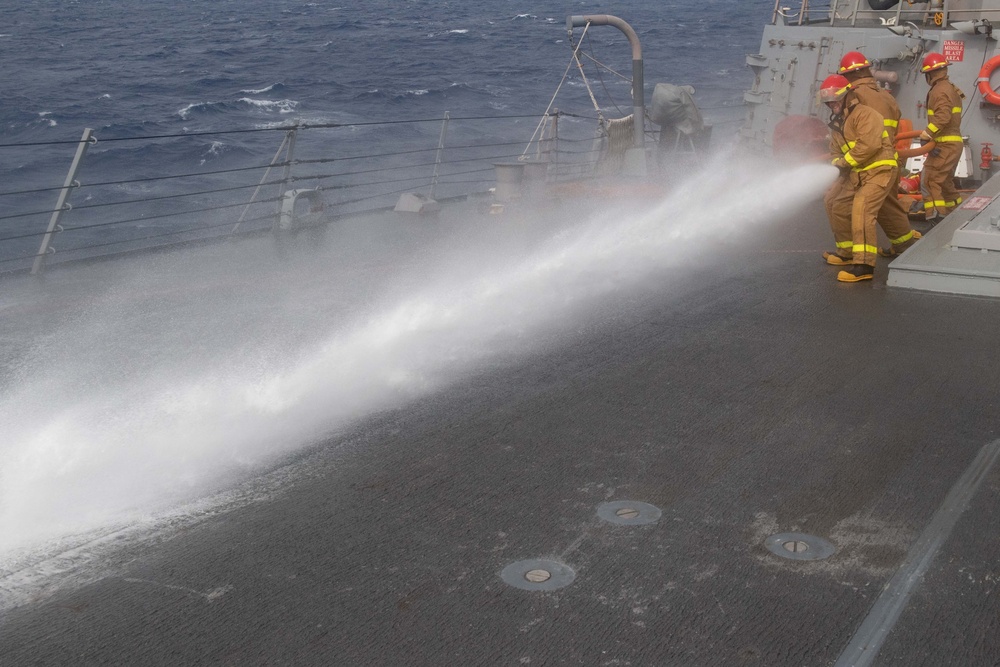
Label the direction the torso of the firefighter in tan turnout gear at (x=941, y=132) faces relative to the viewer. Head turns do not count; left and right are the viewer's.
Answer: facing to the left of the viewer

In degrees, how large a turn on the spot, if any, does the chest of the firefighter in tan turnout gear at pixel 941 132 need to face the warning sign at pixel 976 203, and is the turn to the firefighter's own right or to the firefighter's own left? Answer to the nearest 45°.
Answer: approximately 90° to the firefighter's own left

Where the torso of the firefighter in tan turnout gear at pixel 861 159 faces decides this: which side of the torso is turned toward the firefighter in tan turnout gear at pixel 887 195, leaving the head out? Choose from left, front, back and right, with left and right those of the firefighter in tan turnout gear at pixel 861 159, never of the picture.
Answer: back

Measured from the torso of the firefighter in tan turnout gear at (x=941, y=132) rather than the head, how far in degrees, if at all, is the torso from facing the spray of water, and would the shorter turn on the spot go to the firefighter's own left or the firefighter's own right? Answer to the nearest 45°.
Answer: approximately 45° to the firefighter's own left

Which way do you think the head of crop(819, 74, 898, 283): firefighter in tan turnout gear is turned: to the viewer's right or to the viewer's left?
to the viewer's left

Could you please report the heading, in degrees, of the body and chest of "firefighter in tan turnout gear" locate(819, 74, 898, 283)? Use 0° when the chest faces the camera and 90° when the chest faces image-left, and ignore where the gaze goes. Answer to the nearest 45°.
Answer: approximately 45°

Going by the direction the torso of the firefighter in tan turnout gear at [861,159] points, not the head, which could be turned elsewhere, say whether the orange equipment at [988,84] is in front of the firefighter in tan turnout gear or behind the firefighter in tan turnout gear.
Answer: behind

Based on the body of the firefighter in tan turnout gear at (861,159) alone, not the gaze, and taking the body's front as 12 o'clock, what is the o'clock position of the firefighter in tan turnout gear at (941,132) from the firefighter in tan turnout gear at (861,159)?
the firefighter in tan turnout gear at (941,132) is roughly at 5 o'clock from the firefighter in tan turnout gear at (861,159).

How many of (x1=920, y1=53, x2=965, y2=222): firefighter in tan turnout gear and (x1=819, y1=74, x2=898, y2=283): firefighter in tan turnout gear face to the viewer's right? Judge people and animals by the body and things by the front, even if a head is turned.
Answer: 0

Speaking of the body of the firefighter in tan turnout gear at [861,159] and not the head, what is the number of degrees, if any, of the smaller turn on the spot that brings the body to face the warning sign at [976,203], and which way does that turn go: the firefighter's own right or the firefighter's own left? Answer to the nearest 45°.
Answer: approximately 180°

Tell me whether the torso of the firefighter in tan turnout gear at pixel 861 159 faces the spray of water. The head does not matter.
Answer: yes
